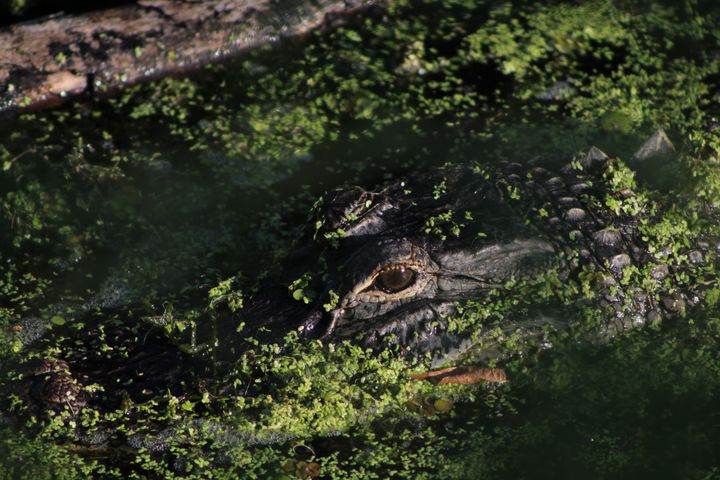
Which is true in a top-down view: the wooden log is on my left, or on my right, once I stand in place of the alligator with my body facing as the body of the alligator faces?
on my right

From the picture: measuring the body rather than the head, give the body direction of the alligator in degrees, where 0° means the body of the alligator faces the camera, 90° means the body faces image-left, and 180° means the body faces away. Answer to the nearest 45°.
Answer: approximately 45°
